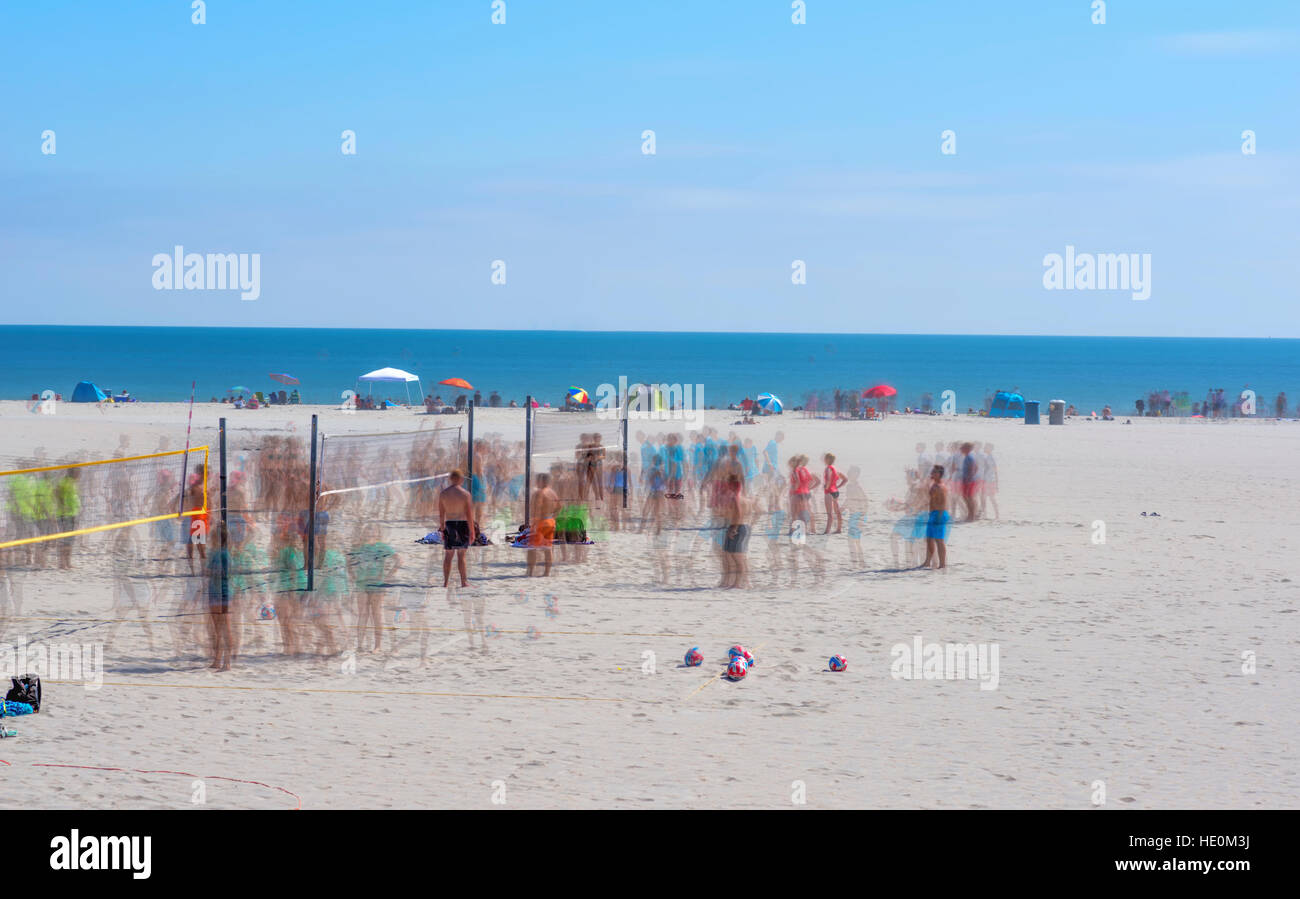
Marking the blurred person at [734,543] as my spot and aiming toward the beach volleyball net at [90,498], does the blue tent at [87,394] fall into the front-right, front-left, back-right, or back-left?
front-right

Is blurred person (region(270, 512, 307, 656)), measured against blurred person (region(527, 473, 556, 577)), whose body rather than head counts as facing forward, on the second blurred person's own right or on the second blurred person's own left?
on the second blurred person's own left

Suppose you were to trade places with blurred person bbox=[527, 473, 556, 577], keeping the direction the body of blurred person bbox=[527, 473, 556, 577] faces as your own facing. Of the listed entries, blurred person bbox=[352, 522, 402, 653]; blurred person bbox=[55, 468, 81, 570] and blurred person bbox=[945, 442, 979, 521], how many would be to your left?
2

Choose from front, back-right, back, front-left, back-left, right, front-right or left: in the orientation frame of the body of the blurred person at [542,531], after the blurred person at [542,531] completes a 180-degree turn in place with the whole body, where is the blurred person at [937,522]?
left

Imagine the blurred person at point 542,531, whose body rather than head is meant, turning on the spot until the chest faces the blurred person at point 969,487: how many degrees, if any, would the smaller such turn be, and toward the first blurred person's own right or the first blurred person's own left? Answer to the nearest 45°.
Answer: approximately 45° to the first blurred person's own right

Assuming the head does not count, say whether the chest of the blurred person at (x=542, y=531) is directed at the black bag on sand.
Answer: no

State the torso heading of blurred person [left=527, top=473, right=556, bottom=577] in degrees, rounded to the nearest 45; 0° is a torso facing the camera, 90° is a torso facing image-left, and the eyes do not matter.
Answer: approximately 180°

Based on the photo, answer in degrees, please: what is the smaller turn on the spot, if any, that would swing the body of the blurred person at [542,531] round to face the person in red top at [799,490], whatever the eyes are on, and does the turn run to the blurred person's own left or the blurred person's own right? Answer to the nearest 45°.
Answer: approximately 45° to the blurred person's own right
